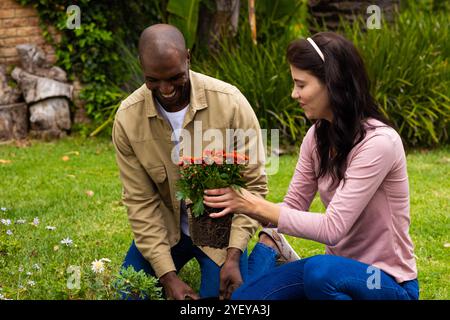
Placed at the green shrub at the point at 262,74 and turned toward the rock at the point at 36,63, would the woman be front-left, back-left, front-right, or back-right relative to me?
back-left

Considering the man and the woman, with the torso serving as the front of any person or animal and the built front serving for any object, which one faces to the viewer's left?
the woman

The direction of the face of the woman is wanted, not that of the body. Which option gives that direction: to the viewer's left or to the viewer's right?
to the viewer's left

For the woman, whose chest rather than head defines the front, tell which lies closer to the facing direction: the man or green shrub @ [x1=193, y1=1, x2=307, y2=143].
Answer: the man

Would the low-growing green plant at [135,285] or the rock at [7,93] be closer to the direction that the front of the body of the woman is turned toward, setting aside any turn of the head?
the low-growing green plant

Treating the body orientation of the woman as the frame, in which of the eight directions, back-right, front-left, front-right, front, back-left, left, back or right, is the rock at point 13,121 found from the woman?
front-right

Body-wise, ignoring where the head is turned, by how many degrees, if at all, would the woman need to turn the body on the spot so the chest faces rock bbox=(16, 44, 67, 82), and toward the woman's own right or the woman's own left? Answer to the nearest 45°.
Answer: approximately 45° to the woman's own right

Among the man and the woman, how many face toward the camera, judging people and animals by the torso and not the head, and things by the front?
1

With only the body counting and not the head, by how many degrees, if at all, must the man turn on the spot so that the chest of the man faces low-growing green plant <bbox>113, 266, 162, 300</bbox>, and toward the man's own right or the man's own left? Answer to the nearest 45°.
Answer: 0° — they already face it

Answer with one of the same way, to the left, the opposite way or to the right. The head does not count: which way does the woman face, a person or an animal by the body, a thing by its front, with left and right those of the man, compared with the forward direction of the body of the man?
to the right

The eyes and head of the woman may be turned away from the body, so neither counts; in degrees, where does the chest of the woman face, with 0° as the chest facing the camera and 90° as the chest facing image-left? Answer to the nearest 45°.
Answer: approximately 90°

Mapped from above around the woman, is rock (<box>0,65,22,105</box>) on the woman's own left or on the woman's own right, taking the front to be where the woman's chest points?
on the woman's own right

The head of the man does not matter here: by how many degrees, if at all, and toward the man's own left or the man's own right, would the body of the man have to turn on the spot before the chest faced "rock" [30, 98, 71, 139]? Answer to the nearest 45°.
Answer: approximately 180°

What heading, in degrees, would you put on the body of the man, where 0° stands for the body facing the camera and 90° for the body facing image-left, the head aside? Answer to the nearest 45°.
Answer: approximately 0°

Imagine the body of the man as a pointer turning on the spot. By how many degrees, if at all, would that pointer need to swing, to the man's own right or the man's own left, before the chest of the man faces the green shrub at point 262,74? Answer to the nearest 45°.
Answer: approximately 180°

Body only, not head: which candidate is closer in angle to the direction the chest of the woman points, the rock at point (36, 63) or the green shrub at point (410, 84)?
the rock
